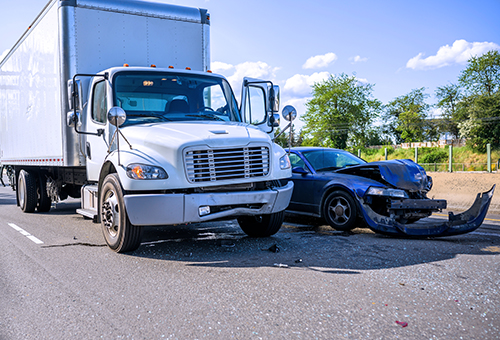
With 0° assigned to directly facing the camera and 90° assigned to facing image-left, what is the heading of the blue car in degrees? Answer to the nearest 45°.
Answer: approximately 315°

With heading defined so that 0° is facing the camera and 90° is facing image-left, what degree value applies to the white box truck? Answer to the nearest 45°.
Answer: approximately 315°

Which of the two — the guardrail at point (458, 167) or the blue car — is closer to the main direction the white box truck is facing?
the blue car

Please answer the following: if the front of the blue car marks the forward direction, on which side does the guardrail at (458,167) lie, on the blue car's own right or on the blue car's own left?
on the blue car's own left

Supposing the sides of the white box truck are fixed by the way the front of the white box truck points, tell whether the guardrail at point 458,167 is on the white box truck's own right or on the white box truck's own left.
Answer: on the white box truck's own left

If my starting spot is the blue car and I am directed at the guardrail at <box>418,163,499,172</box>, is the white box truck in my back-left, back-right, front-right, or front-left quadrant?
back-left

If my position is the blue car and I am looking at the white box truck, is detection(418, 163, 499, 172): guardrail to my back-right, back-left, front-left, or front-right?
back-right
